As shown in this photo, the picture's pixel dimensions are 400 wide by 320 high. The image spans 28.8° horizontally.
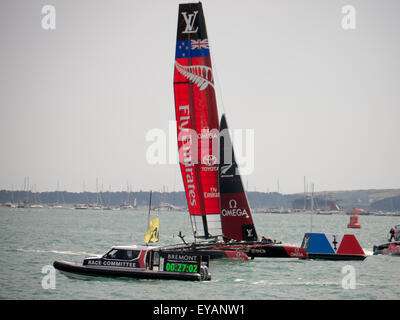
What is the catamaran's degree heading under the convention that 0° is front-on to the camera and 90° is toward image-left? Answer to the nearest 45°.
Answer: approximately 315°
